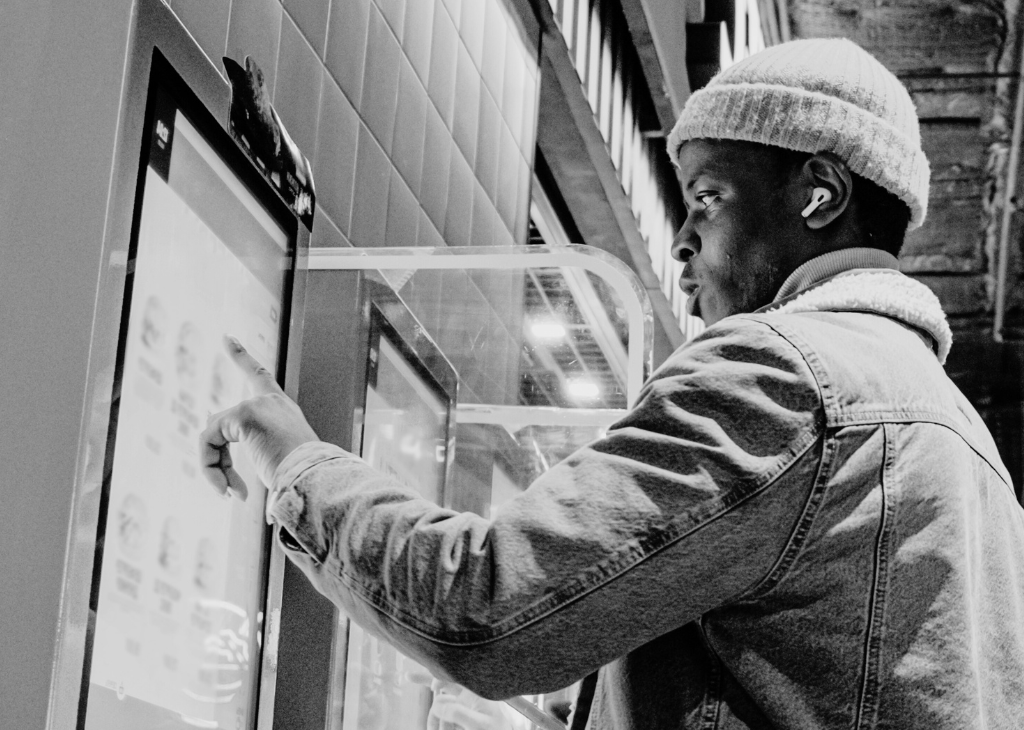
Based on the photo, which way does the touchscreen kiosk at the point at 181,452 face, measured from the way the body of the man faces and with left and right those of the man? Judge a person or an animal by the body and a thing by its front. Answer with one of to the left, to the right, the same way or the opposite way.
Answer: the opposite way

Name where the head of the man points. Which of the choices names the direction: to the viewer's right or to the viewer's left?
to the viewer's left

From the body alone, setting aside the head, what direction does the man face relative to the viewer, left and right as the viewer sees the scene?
facing away from the viewer and to the left of the viewer
